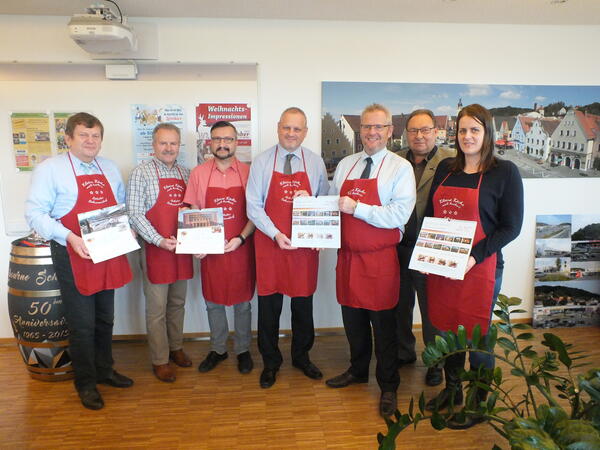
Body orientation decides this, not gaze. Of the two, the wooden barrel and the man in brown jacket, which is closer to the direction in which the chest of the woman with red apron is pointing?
the wooden barrel

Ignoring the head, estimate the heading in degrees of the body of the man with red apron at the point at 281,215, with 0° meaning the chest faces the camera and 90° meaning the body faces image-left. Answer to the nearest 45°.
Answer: approximately 0°

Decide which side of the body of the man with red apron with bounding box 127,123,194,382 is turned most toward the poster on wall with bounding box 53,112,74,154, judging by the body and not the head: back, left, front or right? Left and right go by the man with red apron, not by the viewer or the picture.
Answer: back

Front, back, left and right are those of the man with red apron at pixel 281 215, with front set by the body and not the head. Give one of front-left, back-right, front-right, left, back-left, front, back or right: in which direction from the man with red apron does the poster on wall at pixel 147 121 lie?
back-right
